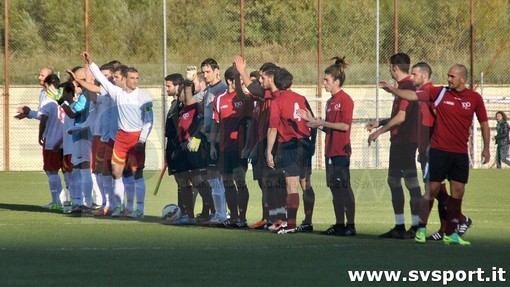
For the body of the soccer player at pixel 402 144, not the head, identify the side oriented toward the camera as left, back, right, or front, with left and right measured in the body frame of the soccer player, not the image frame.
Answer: left

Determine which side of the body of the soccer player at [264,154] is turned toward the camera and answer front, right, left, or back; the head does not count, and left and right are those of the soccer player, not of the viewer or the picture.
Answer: left

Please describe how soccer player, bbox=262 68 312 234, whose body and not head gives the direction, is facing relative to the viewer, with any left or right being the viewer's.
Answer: facing away from the viewer and to the left of the viewer

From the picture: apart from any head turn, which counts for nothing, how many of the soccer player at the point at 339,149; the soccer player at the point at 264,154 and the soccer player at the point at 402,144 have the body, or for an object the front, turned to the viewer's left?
3

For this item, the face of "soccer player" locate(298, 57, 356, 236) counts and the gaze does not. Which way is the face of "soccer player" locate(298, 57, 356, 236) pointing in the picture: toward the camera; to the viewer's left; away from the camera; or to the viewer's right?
to the viewer's left

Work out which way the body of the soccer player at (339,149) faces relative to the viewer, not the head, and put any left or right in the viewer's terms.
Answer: facing to the left of the viewer
